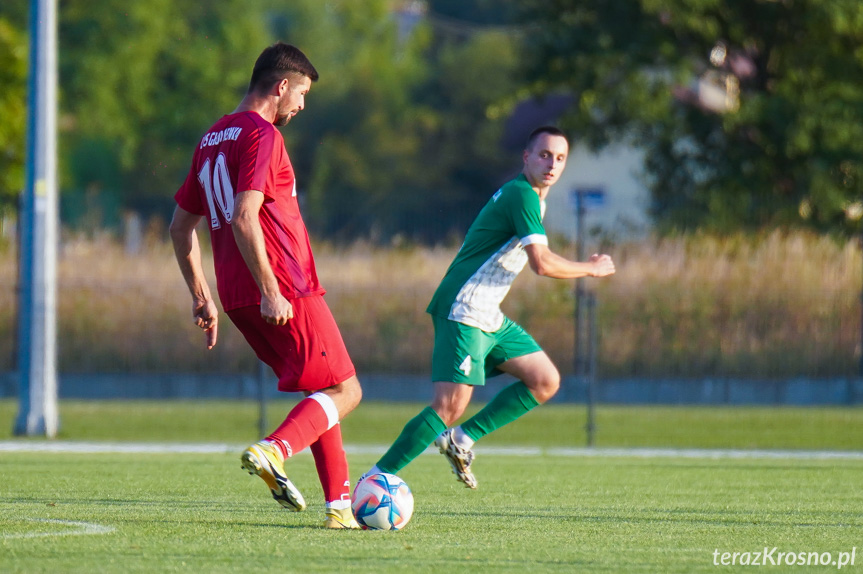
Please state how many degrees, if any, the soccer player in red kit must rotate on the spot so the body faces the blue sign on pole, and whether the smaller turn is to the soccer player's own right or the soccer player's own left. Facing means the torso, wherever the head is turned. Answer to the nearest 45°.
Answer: approximately 45° to the soccer player's own left

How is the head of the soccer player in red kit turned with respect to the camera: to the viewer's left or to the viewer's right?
to the viewer's right

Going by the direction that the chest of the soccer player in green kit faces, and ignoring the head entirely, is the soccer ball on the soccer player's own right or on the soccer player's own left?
on the soccer player's own right

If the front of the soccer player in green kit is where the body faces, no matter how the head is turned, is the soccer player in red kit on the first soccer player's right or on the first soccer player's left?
on the first soccer player's right

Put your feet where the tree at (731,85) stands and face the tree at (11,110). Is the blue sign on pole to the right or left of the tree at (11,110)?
left

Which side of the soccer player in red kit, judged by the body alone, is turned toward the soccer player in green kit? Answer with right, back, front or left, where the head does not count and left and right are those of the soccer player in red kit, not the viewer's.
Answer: front

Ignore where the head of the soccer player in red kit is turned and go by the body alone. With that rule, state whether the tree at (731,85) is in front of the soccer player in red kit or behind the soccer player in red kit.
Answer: in front

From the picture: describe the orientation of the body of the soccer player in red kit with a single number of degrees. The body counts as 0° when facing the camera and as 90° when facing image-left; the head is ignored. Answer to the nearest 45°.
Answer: approximately 225°
